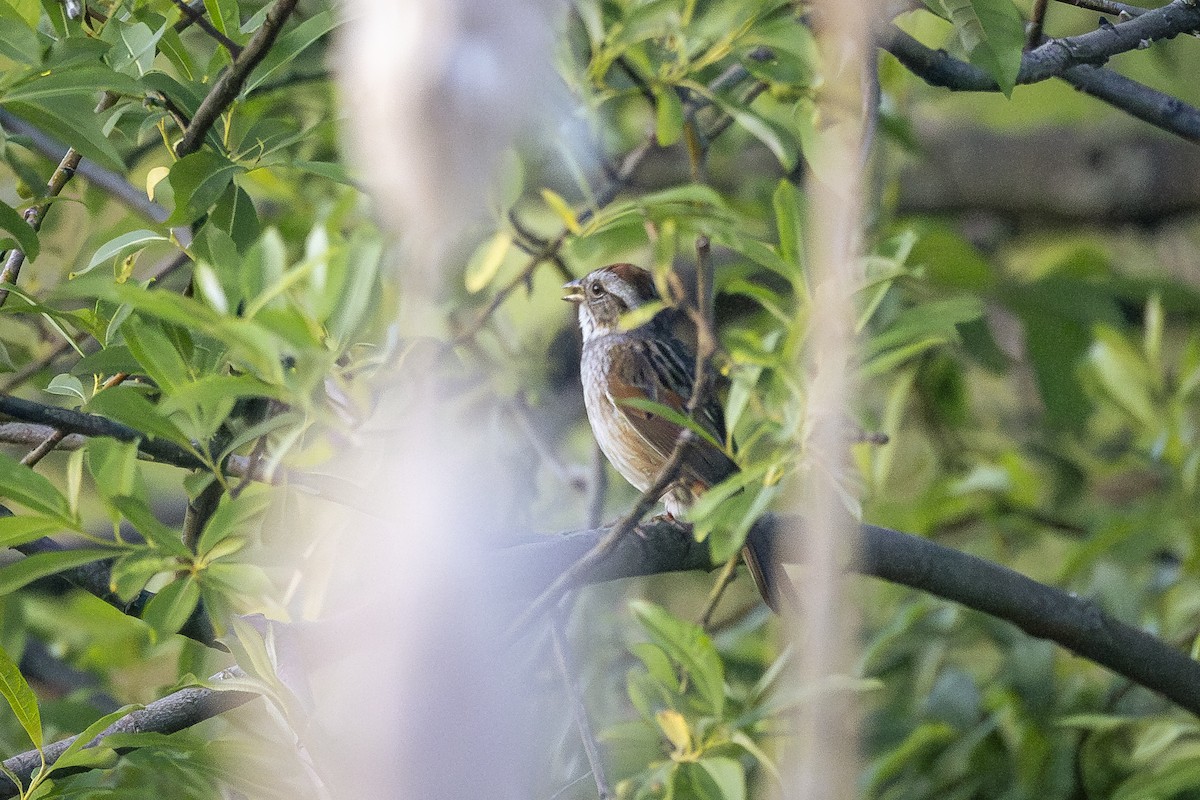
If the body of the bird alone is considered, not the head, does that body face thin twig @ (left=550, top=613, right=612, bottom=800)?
no

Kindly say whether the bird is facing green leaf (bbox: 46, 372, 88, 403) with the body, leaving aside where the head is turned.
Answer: yes

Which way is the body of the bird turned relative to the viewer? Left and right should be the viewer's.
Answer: facing to the left of the viewer
